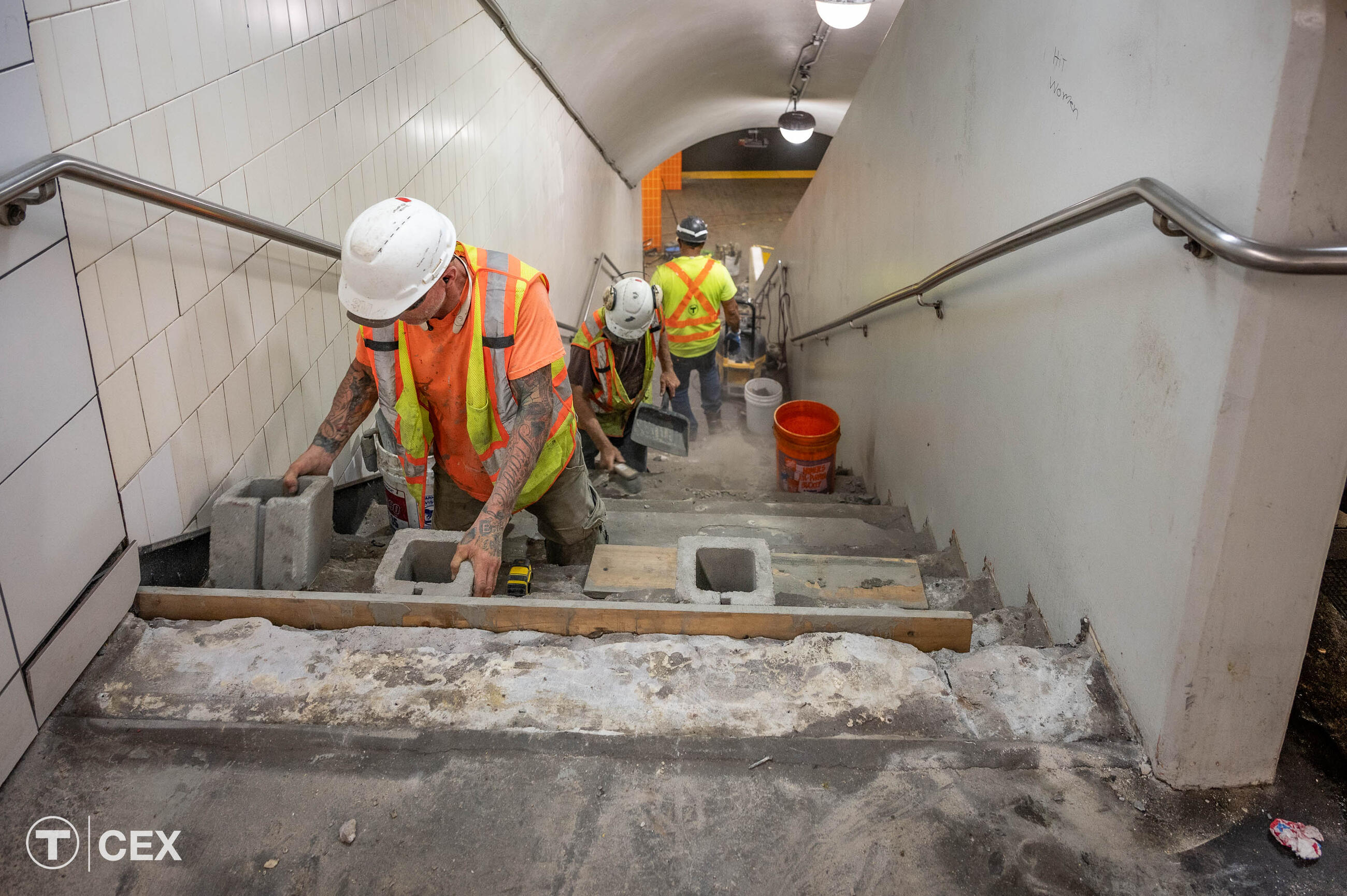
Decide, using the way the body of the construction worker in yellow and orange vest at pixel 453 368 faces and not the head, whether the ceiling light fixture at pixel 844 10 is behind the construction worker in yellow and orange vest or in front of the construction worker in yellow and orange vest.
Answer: behind

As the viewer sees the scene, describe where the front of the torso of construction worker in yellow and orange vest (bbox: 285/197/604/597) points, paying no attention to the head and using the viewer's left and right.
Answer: facing the viewer and to the left of the viewer

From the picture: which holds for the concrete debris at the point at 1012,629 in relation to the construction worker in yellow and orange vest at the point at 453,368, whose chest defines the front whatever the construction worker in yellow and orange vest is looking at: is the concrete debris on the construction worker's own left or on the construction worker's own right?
on the construction worker's own left

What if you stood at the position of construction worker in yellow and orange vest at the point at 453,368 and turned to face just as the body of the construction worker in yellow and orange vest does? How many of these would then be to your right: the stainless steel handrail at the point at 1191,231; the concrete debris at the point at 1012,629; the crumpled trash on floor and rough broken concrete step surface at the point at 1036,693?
0
